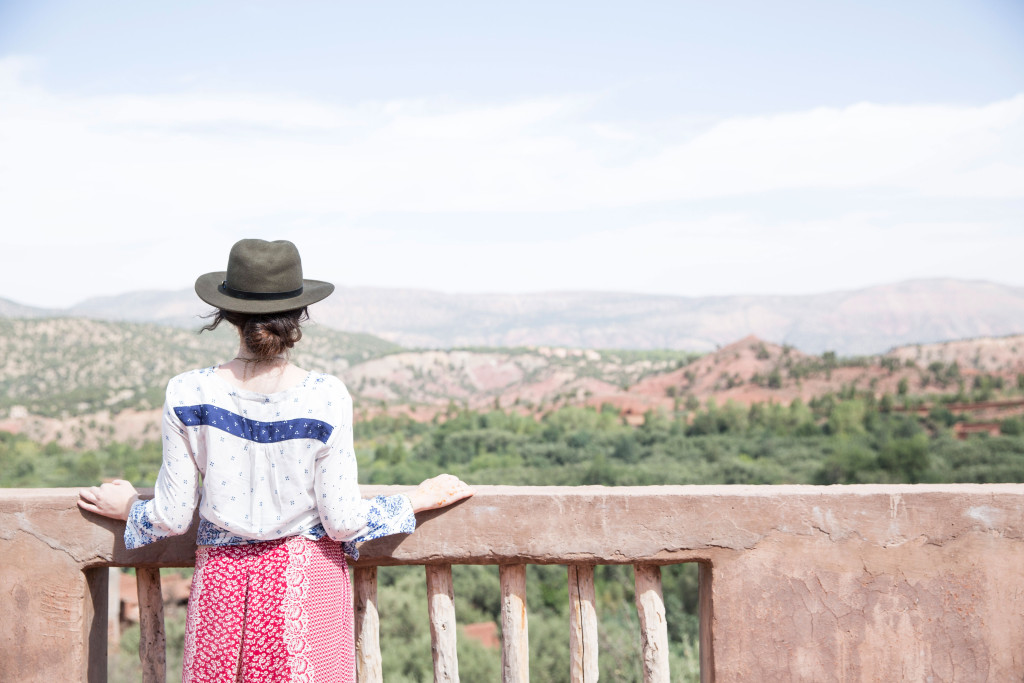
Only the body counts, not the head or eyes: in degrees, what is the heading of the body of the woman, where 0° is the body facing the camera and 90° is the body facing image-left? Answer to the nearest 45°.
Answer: approximately 180°

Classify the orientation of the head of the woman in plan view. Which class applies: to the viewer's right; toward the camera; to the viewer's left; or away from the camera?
away from the camera
